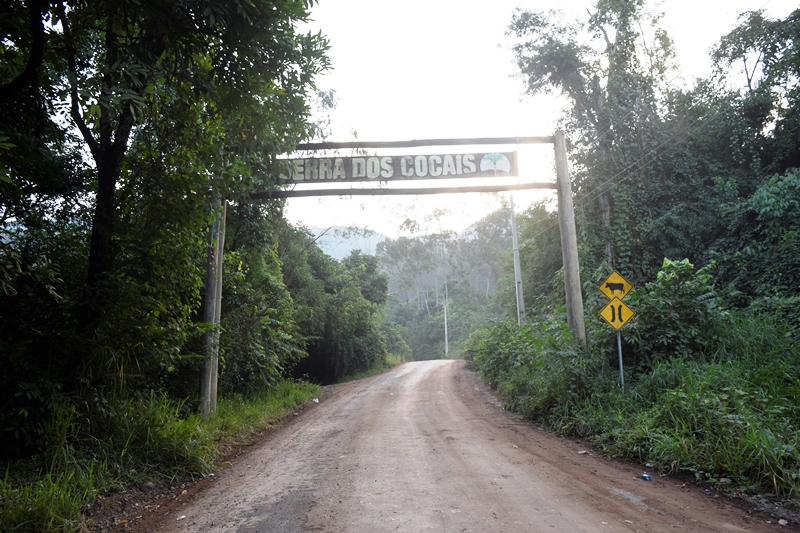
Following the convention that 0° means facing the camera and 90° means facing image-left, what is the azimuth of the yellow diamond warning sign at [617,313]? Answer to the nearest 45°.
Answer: approximately 0°

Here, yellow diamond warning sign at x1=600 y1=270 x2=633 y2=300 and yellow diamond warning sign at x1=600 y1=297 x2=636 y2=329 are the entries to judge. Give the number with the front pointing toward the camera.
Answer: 2

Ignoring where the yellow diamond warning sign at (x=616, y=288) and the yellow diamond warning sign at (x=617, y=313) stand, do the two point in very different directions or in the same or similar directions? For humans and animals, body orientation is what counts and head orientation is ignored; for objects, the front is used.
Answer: same or similar directions

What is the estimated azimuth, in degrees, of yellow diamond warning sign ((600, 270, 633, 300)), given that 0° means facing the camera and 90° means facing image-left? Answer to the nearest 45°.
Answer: approximately 0°
